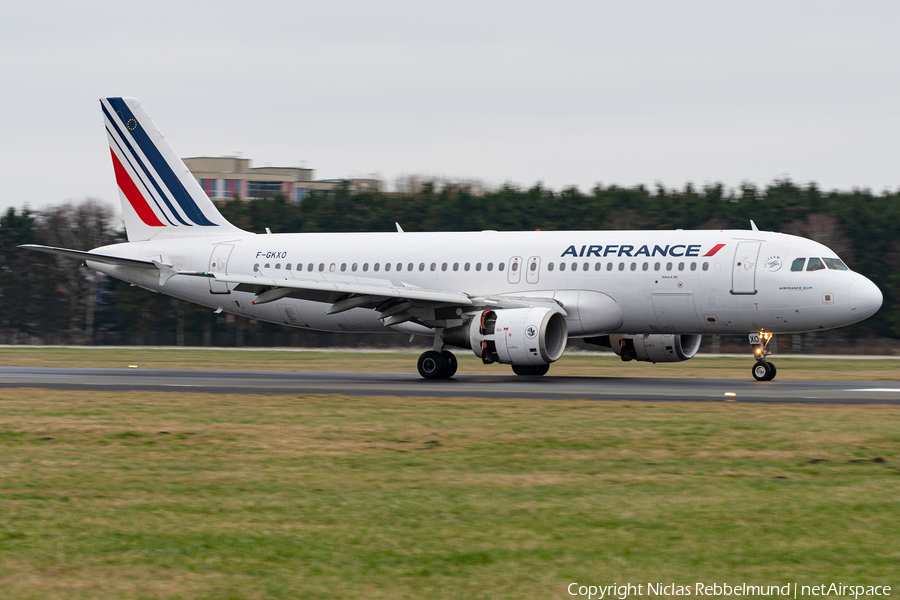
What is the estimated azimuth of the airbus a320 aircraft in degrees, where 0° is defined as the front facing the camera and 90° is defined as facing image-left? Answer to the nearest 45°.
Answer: approximately 315°
